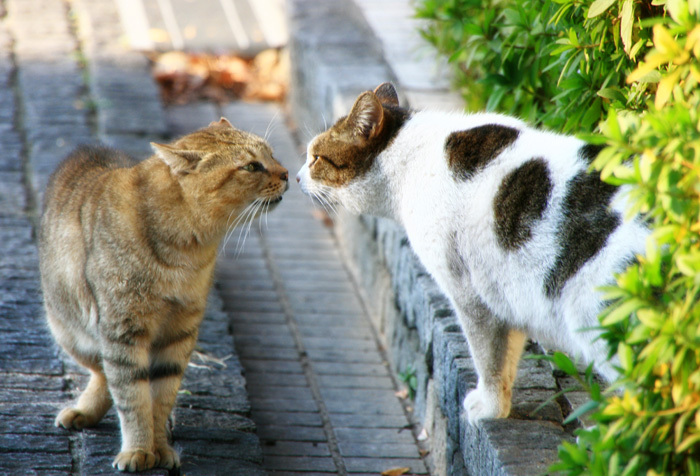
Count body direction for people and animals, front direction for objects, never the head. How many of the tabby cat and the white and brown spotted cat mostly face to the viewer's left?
1

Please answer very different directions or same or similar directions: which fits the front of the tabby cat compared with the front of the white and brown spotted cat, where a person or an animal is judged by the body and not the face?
very different directions

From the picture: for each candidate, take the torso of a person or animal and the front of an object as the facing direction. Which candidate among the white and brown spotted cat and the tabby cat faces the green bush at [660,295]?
the tabby cat

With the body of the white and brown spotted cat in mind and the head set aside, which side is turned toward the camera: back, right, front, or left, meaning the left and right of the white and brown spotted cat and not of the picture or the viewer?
left

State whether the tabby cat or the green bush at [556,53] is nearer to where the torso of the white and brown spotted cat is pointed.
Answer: the tabby cat

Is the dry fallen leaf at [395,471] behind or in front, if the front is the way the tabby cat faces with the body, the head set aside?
in front

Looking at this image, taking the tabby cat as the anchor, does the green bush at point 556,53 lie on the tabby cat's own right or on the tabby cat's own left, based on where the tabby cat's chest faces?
on the tabby cat's own left

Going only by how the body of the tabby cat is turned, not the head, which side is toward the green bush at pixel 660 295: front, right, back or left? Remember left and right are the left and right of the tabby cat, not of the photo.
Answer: front
